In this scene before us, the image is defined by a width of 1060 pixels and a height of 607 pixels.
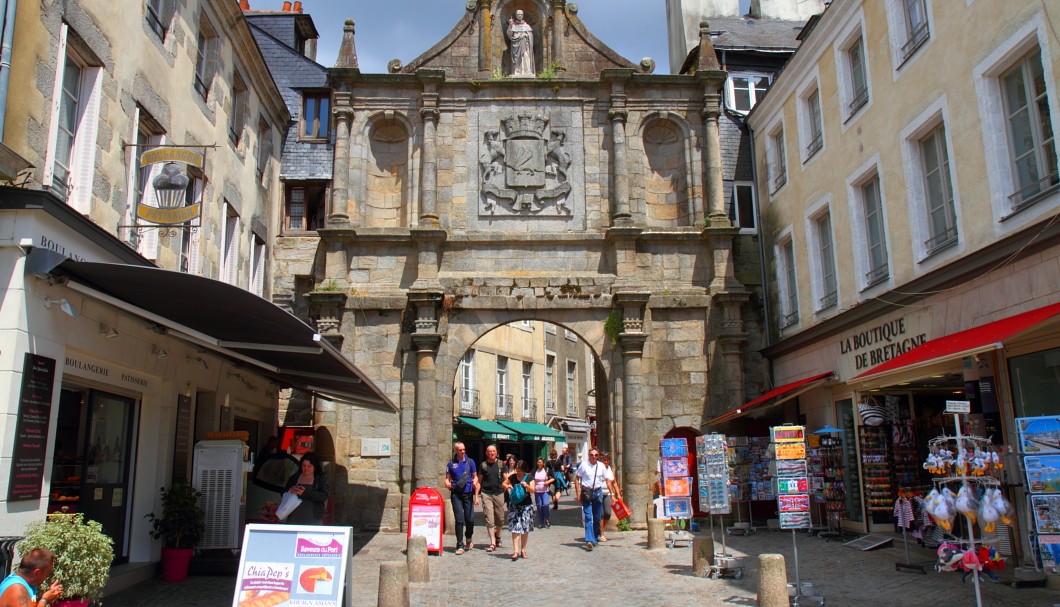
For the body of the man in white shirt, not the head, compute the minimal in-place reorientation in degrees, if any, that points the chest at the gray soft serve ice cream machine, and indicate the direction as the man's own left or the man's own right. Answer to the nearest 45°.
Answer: approximately 45° to the man's own right

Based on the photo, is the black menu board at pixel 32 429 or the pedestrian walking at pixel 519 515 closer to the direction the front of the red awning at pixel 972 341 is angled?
the black menu board

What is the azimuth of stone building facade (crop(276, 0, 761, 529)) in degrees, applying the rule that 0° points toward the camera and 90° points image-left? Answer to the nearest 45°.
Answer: approximately 0°

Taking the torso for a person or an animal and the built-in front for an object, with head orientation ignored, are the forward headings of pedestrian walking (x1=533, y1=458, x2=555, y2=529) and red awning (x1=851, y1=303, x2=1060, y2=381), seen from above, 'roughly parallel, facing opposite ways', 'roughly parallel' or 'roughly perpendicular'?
roughly perpendicular

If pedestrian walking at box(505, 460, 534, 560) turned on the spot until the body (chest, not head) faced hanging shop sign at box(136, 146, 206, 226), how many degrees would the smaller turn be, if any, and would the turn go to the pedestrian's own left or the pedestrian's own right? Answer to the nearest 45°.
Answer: approximately 45° to the pedestrian's own right

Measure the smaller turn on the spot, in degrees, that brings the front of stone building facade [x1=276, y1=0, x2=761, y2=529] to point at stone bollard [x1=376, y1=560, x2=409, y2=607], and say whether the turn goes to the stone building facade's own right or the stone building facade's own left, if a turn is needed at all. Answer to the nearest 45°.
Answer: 0° — it already faces it

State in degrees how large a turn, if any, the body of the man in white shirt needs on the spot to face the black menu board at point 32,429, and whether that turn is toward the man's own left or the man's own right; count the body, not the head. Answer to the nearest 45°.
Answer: approximately 45° to the man's own right

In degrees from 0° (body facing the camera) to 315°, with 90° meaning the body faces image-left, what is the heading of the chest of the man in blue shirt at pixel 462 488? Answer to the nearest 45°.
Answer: approximately 0°

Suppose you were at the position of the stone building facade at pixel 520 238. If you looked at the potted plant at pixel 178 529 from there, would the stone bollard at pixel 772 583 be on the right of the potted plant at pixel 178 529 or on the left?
left

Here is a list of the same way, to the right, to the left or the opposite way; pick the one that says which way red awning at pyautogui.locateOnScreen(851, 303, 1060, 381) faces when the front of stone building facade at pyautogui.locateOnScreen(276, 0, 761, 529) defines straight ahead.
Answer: to the right
